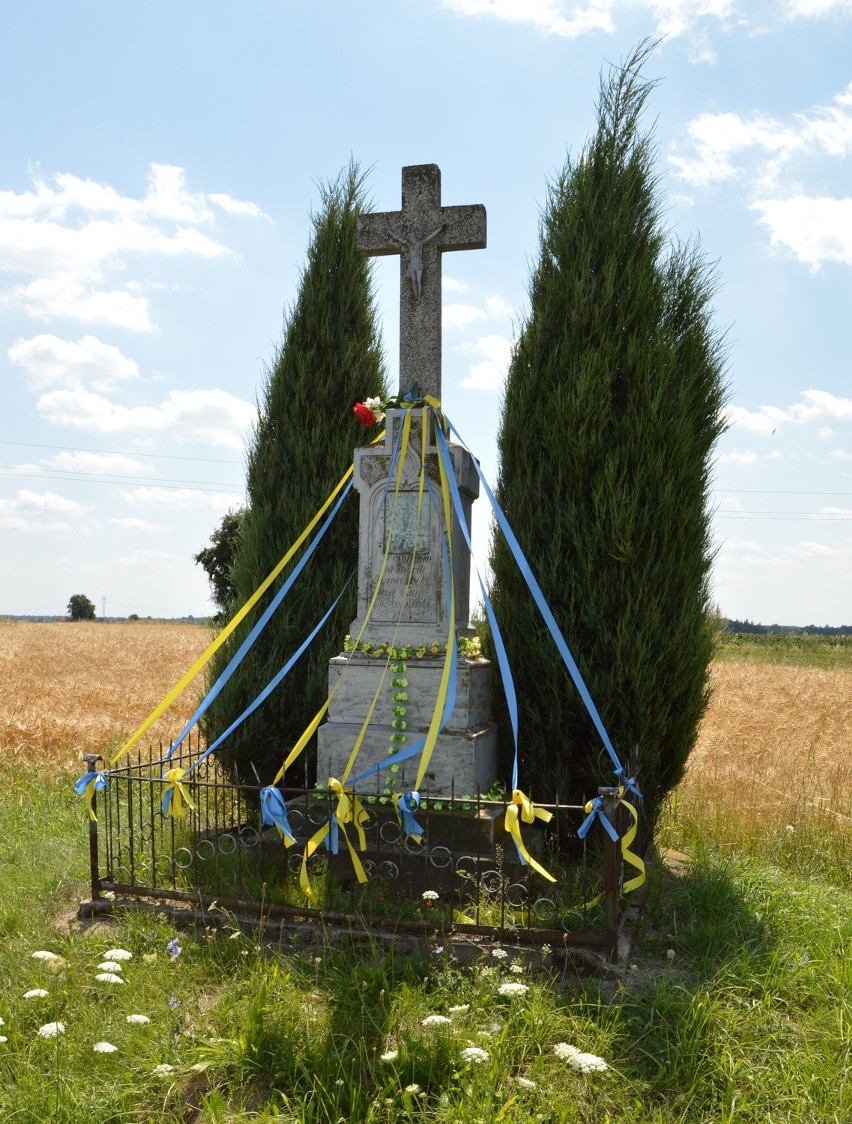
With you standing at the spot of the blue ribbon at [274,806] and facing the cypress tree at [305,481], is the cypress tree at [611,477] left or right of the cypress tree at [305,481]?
right

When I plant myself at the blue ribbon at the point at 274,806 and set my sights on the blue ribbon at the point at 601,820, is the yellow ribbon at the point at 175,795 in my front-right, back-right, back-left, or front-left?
back-left

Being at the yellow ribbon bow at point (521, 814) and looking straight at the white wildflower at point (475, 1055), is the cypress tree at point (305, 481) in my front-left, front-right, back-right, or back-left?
back-right

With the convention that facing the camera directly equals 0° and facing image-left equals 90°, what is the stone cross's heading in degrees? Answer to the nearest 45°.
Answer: approximately 0°
